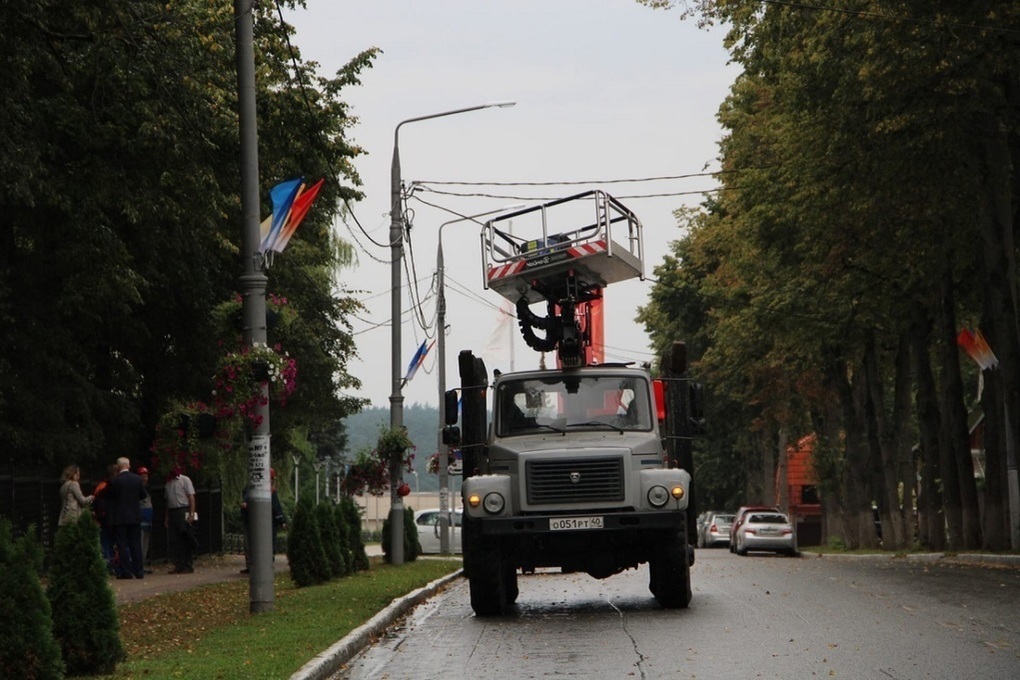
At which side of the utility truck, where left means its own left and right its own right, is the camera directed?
front

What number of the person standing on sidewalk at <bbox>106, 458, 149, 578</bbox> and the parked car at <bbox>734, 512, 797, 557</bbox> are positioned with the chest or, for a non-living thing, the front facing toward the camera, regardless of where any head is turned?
0

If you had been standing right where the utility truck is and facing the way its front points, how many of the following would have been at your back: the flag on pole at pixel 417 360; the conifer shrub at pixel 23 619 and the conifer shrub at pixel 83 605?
1

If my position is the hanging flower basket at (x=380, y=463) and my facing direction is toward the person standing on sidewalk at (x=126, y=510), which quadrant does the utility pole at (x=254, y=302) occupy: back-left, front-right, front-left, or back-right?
front-left

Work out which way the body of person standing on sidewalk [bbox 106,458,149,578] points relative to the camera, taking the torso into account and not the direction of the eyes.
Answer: away from the camera

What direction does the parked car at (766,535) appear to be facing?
away from the camera

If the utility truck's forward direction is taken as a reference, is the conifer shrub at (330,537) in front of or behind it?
behind

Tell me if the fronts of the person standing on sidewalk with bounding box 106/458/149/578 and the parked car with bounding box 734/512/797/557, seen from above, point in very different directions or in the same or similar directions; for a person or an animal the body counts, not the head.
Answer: same or similar directions

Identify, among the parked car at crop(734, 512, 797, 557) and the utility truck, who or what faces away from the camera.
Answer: the parked car

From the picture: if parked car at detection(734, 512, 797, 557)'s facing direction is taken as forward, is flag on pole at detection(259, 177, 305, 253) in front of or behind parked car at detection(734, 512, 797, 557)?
behind

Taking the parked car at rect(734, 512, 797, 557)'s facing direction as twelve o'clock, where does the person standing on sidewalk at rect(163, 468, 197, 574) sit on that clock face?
The person standing on sidewalk is roughly at 7 o'clock from the parked car.

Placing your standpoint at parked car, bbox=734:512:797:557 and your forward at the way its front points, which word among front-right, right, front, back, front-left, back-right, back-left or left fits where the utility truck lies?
back

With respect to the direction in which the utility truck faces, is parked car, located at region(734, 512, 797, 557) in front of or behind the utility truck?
behind

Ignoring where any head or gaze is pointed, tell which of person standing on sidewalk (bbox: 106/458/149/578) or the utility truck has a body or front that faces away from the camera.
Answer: the person standing on sidewalk
